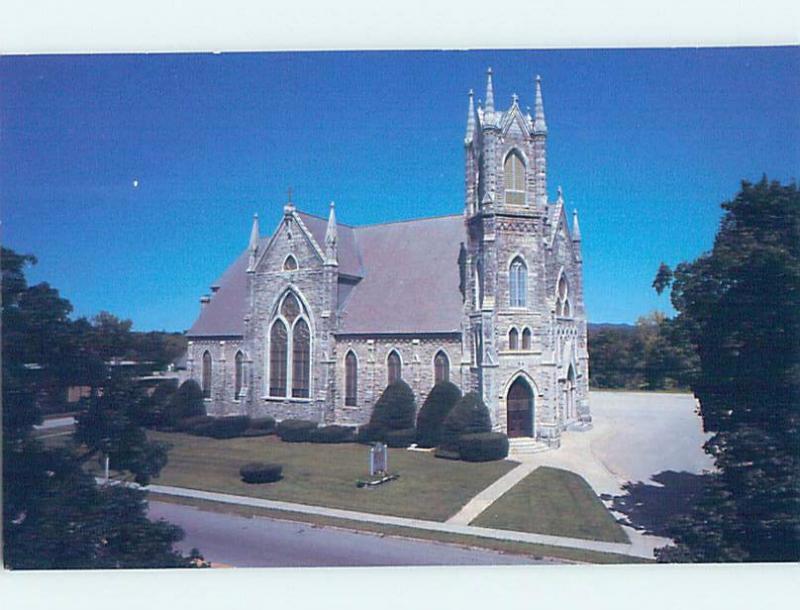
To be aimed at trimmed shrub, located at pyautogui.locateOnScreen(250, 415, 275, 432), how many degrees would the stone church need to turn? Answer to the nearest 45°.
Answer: approximately 135° to its right

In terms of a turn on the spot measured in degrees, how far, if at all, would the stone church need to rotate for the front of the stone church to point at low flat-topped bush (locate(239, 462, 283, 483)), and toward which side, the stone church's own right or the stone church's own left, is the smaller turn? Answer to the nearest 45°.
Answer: approximately 135° to the stone church's own right

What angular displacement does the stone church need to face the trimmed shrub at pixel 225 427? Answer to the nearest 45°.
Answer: approximately 135° to its right

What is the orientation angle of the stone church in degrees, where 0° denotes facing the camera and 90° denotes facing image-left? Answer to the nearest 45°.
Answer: approximately 315°

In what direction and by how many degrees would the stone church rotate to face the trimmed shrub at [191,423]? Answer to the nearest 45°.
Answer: approximately 135° to its right
